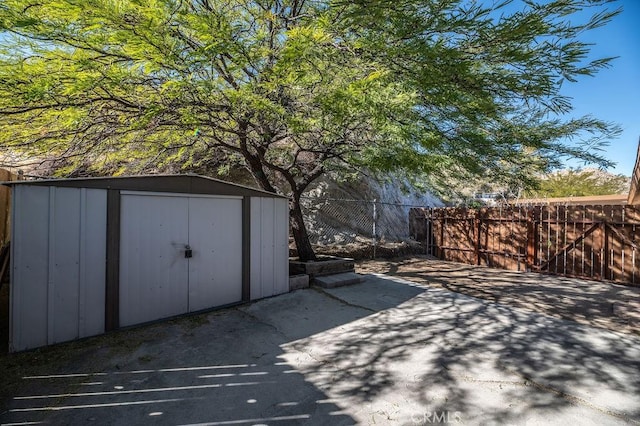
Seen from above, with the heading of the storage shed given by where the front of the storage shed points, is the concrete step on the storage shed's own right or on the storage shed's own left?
on the storage shed's own left

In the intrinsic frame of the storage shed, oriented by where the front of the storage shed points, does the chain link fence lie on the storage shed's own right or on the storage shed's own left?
on the storage shed's own left

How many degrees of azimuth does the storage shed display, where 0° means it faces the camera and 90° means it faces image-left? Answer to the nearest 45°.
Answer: approximately 315°
